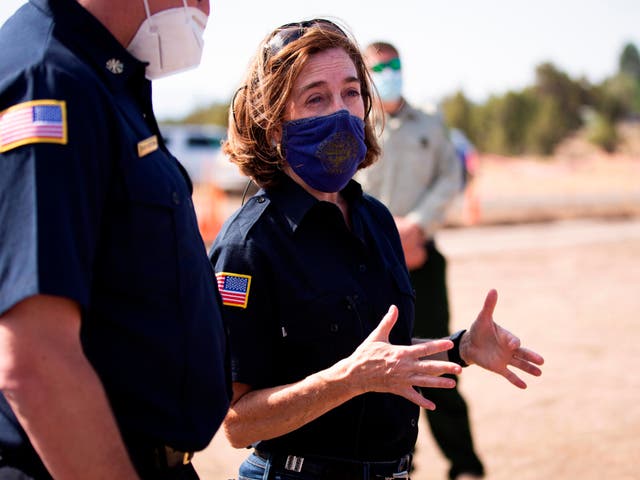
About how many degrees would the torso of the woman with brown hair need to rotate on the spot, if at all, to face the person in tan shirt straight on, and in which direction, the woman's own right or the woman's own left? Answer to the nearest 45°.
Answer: approximately 135° to the woman's own left

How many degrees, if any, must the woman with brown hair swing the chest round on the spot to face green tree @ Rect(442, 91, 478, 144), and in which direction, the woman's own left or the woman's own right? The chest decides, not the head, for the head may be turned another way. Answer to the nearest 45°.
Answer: approximately 135° to the woman's own left

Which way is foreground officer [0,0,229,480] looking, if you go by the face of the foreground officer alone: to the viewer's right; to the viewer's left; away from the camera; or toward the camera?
to the viewer's right

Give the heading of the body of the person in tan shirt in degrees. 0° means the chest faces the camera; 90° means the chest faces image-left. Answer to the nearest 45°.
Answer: approximately 45°

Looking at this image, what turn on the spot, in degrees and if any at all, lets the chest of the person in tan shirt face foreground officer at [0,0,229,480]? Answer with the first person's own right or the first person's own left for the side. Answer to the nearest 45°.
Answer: approximately 45° to the first person's own left

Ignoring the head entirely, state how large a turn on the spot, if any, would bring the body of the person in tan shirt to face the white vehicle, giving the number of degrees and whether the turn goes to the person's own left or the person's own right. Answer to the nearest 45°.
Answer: approximately 135° to the person's own right

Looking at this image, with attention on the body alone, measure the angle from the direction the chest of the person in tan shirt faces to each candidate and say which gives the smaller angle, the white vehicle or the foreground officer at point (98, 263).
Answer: the foreground officer

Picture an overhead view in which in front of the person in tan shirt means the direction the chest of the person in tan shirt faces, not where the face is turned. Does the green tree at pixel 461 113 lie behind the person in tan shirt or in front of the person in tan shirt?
behind

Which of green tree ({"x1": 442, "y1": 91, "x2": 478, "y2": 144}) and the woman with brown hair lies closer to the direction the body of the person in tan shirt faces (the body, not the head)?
the woman with brown hair
